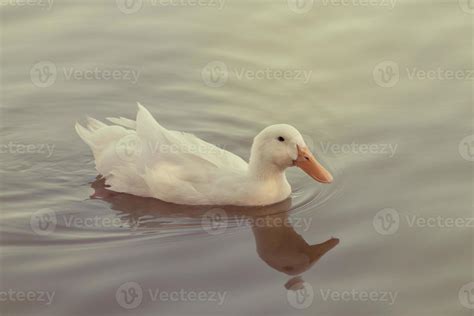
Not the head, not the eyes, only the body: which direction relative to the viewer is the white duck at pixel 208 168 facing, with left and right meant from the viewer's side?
facing to the right of the viewer
